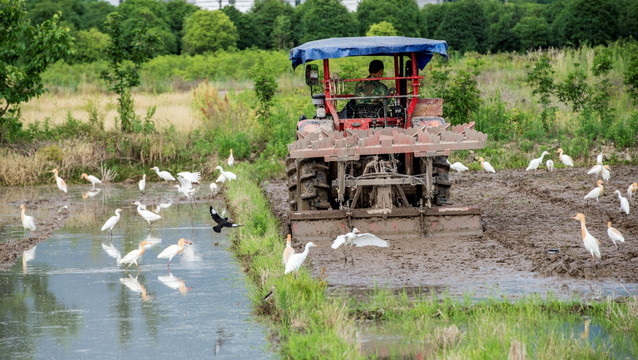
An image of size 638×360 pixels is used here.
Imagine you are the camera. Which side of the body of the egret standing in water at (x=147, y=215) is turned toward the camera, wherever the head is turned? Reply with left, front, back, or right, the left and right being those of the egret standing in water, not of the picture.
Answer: left

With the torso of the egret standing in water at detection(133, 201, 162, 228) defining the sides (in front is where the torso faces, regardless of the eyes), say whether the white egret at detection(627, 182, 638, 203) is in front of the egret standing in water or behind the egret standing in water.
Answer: behind

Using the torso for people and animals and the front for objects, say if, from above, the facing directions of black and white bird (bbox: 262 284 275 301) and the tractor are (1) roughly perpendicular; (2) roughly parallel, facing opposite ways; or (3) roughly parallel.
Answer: roughly perpendicular

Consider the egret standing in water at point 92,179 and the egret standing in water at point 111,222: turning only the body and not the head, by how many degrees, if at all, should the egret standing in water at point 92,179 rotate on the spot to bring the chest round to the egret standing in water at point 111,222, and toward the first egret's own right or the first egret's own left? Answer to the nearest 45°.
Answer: approximately 90° to the first egret's own left

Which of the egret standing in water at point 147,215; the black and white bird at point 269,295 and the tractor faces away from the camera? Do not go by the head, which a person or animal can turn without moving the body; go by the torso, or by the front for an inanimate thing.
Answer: the tractor

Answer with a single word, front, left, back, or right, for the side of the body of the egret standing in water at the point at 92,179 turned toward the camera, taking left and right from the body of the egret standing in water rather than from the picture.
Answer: left

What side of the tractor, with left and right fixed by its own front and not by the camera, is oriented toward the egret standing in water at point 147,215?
left

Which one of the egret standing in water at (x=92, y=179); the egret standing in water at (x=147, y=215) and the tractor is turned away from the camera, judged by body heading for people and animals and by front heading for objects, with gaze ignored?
the tractor

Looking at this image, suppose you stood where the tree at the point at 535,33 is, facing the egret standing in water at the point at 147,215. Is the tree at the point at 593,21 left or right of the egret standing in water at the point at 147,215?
left

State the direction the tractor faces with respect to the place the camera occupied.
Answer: facing away from the viewer

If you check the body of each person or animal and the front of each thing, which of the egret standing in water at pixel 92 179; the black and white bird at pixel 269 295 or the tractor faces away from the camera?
the tractor
